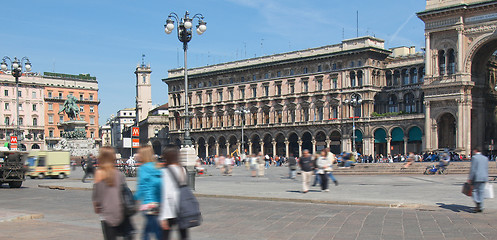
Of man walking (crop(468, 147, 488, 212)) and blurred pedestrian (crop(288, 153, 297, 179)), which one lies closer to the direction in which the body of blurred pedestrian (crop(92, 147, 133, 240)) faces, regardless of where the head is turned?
the blurred pedestrian

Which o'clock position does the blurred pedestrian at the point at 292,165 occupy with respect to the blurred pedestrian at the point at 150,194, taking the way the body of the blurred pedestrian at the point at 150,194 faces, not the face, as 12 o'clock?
the blurred pedestrian at the point at 292,165 is roughly at 2 o'clock from the blurred pedestrian at the point at 150,194.

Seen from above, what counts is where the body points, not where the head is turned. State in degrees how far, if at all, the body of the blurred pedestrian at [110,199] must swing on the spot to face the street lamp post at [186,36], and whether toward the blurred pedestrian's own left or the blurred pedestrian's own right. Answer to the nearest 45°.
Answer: approximately 45° to the blurred pedestrian's own right

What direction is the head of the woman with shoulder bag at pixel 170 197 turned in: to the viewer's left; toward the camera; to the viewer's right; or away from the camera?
away from the camera

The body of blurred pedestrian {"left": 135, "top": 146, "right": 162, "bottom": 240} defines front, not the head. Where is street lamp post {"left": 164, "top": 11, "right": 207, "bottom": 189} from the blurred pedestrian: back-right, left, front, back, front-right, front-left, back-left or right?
front-right

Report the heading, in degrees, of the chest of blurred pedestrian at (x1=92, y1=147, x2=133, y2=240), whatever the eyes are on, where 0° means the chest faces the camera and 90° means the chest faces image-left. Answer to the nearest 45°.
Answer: approximately 135°

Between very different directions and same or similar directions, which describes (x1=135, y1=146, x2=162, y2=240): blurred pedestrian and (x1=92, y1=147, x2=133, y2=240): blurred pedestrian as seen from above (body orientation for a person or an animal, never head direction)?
same or similar directions

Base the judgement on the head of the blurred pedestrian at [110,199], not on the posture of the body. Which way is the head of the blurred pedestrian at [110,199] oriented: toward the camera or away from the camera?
away from the camera

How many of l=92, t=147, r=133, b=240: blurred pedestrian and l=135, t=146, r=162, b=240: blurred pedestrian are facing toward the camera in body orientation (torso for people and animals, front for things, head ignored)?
0

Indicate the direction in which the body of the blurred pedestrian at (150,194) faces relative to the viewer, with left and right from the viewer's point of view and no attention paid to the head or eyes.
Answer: facing away from the viewer and to the left of the viewer
